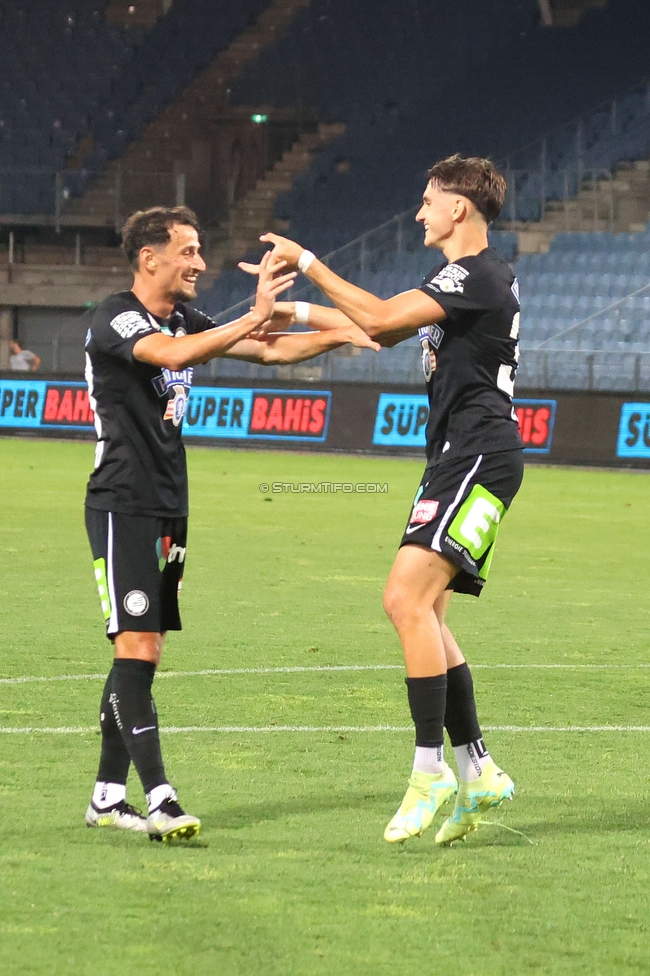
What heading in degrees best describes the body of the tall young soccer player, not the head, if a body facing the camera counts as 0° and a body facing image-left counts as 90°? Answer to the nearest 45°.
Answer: approximately 90°

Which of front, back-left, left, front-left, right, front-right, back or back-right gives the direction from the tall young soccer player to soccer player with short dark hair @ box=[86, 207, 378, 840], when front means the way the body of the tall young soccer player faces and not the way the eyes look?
front

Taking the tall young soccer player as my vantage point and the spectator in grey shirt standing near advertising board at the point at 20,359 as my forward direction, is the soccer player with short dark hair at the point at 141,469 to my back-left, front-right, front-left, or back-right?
front-left

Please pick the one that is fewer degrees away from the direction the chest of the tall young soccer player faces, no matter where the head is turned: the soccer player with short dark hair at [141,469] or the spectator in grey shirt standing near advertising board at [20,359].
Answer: the soccer player with short dark hair

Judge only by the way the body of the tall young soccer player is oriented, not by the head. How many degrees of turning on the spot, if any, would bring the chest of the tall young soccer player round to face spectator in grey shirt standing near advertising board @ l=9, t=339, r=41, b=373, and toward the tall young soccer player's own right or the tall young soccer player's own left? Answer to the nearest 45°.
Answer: approximately 90° to the tall young soccer player's own right

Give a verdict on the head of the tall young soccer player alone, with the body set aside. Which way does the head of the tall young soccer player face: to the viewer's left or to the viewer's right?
to the viewer's left
